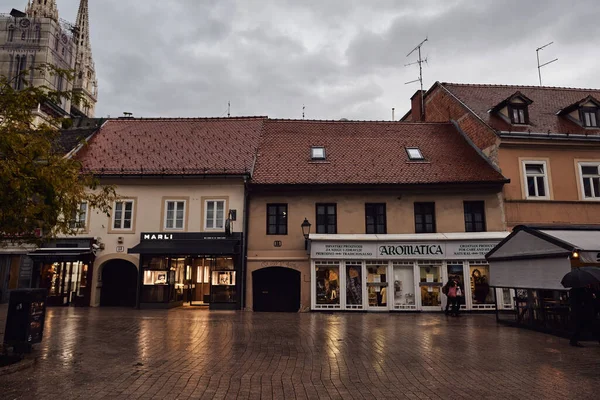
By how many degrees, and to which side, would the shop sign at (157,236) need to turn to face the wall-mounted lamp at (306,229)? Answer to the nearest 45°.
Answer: approximately 45° to its left

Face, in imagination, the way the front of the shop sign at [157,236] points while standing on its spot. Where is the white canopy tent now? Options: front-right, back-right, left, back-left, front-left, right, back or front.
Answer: front-left

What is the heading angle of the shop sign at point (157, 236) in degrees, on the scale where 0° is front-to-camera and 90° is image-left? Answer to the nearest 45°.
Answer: approximately 0°

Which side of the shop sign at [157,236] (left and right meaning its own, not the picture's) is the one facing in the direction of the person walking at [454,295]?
left
